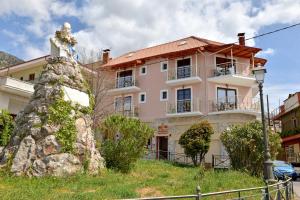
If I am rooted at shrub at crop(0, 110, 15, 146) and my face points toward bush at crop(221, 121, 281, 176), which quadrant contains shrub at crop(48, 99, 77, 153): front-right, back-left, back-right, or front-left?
front-right

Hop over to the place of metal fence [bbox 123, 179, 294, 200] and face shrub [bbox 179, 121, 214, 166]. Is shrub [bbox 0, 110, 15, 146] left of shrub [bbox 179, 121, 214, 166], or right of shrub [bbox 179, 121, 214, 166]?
left

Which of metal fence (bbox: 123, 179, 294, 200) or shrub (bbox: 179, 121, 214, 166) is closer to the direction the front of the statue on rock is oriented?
the metal fence

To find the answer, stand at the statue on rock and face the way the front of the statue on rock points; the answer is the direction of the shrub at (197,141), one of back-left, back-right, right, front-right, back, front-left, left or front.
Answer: left

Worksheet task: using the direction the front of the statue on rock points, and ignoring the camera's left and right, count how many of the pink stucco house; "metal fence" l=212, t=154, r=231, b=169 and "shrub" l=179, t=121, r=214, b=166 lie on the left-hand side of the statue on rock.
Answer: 3

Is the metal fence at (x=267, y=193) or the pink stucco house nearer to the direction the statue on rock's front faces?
the metal fence

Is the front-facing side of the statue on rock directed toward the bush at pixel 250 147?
no

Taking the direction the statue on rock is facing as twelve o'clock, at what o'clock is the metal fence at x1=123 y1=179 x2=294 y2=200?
The metal fence is roughly at 12 o'clock from the statue on rock.

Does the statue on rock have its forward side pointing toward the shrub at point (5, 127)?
no

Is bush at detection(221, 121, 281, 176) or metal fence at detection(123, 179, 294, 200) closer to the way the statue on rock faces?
the metal fence

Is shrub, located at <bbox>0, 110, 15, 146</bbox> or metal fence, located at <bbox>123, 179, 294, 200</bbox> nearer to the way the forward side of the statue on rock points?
the metal fence

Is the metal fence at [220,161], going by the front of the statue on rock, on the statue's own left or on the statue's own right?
on the statue's own left

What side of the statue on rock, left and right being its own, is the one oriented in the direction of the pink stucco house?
left

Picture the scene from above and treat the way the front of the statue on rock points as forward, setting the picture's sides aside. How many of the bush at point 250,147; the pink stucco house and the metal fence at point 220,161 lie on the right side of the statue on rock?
0

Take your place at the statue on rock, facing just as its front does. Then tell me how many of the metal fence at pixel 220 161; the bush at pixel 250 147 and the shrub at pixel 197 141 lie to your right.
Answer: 0

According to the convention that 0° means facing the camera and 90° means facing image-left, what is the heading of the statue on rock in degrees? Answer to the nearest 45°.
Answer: approximately 315°
